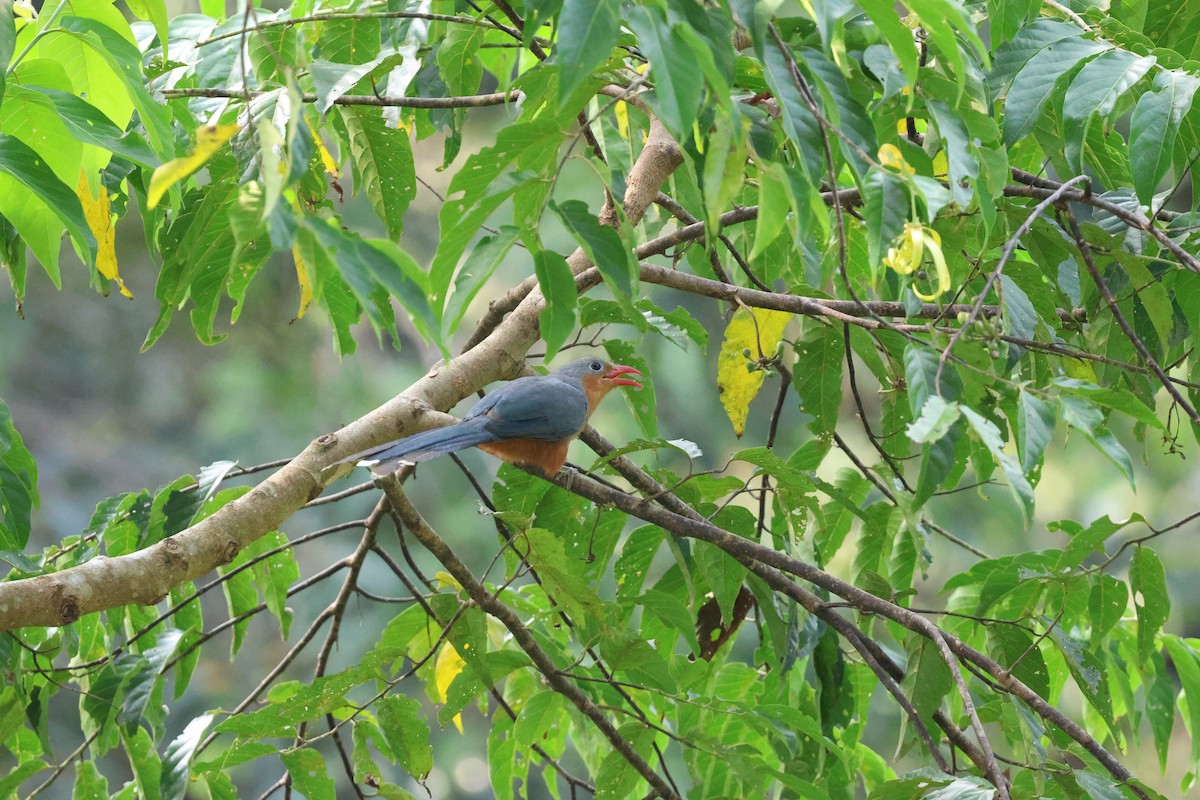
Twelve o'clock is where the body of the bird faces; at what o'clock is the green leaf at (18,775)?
The green leaf is roughly at 5 o'clock from the bird.

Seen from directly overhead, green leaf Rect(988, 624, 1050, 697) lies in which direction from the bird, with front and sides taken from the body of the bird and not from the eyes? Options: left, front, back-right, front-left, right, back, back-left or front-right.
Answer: front-right

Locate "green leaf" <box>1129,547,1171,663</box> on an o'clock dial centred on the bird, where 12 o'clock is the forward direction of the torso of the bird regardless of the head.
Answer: The green leaf is roughly at 1 o'clock from the bird.

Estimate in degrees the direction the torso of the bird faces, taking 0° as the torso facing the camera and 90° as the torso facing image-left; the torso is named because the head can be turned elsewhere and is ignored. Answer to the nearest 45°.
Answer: approximately 270°

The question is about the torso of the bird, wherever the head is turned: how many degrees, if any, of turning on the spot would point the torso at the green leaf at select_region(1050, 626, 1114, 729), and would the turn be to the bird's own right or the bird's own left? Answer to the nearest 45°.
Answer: approximately 45° to the bird's own right

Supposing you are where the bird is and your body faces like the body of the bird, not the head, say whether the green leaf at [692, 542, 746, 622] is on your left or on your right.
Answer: on your right

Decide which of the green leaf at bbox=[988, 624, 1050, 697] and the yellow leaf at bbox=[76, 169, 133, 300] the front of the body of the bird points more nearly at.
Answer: the green leaf

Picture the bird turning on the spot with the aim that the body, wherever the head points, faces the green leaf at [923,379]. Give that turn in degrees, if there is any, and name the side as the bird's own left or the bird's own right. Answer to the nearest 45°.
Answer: approximately 45° to the bird's own right

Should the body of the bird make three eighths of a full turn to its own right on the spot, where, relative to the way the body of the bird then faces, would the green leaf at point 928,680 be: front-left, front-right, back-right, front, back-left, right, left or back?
left
